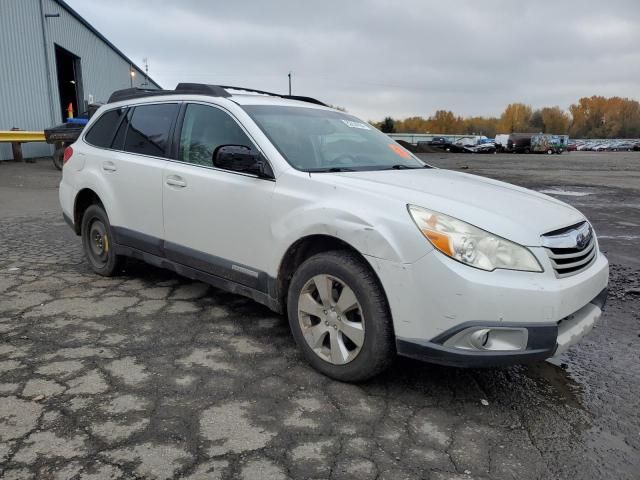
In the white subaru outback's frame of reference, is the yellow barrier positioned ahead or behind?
behind

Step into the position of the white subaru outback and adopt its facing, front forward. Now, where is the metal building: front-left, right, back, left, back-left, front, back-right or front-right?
back

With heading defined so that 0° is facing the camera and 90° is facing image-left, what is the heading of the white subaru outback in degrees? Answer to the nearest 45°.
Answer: approximately 315°
